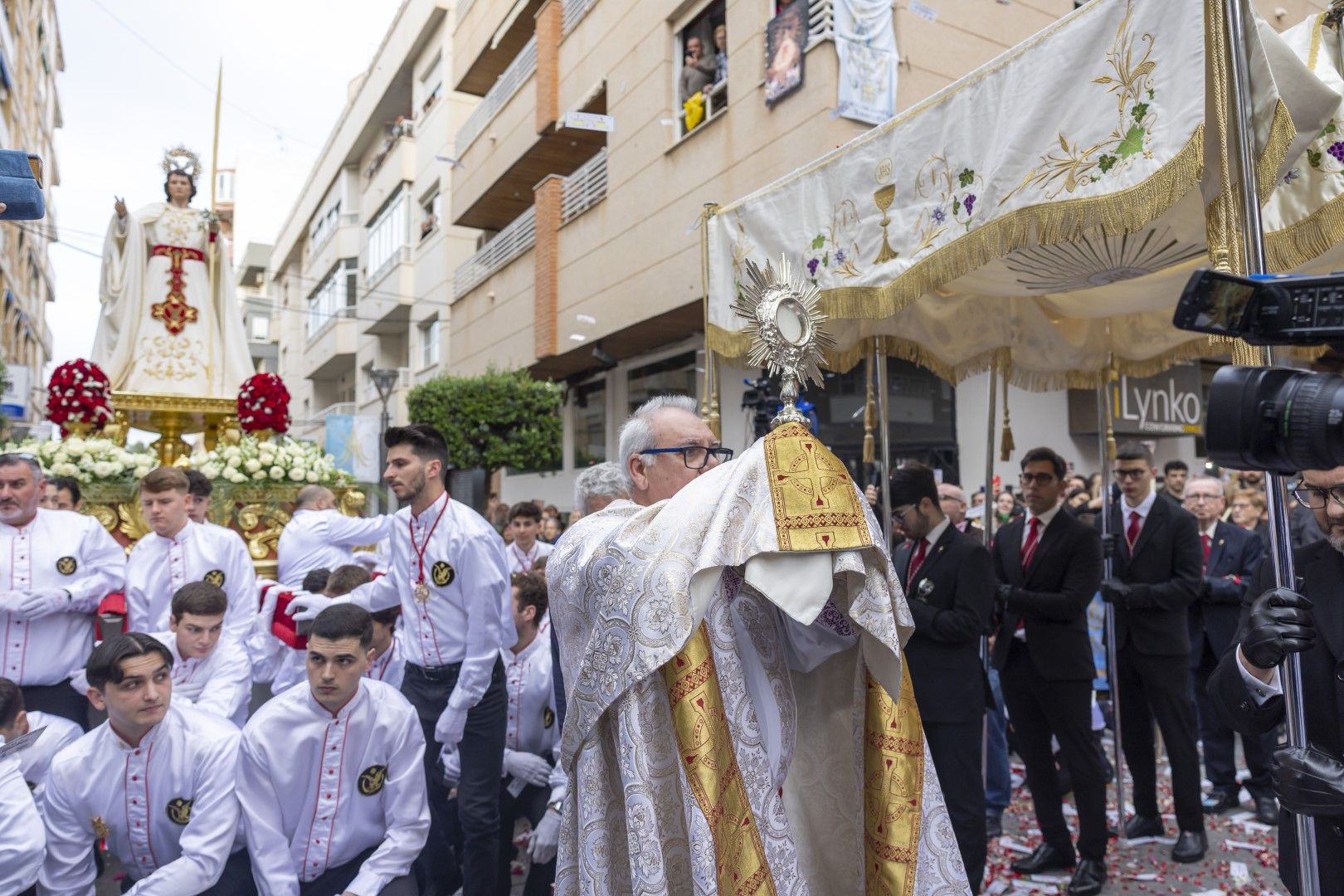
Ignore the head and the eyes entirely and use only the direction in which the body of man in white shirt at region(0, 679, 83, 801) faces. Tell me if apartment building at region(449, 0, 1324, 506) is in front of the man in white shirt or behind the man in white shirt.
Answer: behind

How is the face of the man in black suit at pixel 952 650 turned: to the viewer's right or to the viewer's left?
to the viewer's left

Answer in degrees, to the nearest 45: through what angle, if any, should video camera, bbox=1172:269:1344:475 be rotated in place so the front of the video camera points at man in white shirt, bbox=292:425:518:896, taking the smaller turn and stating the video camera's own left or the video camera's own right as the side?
0° — it already faces them

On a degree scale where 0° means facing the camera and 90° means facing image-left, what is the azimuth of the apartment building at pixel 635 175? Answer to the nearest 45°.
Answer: approximately 45°

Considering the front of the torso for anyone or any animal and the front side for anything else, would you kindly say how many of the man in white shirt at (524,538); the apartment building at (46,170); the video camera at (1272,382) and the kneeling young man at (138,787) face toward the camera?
2

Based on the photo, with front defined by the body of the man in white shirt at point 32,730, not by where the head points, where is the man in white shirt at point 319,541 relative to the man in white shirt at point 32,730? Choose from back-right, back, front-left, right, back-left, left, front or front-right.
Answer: back

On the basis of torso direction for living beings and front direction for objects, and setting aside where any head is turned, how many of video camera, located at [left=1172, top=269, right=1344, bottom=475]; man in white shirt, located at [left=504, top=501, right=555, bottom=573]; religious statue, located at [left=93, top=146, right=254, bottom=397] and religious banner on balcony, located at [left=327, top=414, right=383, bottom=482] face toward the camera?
3
